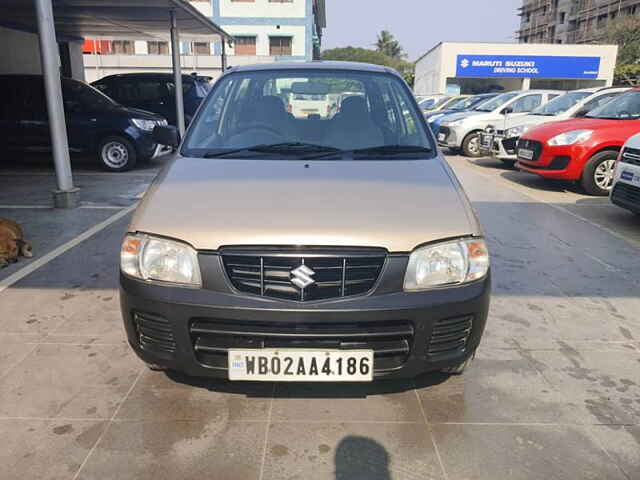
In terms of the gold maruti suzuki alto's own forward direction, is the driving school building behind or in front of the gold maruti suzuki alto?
behind

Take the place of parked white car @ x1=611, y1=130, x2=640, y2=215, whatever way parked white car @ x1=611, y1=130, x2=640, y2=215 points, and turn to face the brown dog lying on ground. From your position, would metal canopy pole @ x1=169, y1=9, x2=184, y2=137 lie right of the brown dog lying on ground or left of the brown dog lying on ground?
right

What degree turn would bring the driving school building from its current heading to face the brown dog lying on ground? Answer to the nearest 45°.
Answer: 0° — it already faces it

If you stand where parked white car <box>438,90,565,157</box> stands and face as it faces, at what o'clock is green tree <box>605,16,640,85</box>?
The green tree is roughly at 5 o'clock from the parked white car.

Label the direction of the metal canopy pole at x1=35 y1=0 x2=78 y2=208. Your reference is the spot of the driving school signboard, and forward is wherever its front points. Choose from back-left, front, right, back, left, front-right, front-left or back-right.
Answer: front

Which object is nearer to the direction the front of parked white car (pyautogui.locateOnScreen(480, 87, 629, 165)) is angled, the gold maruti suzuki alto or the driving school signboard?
the gold maruti suzuki alto

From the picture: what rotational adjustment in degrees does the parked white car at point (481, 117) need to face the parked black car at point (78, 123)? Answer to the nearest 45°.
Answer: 0° — it already faces it

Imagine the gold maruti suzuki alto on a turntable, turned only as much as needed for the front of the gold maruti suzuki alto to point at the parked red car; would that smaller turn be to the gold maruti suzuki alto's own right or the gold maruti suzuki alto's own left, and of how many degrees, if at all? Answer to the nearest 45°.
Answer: approximately 135° to the gold maruti suzuki alto's own left

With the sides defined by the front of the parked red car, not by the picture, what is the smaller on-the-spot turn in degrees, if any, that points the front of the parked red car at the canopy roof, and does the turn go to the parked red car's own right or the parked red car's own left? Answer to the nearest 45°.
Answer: approximately 45° to the parked red car's own right

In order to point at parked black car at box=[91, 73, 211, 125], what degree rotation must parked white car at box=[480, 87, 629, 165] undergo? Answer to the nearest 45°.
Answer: approximately 45° to its right

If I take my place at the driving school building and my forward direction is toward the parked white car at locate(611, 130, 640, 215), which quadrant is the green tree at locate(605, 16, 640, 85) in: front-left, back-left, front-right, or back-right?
back-left

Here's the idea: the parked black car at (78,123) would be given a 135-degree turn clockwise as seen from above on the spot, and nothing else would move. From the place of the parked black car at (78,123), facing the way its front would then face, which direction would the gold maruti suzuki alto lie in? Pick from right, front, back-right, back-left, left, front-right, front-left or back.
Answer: front-left

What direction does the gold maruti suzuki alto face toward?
toward the camera

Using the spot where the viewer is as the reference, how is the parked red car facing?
facing the viewer and to the left of the viewer

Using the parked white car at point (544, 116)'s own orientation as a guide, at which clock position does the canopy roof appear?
The canopy roof is roughly at 1 o'clock from the parked white car.

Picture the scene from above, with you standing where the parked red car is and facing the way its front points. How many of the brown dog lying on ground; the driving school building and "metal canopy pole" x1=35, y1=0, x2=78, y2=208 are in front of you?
2

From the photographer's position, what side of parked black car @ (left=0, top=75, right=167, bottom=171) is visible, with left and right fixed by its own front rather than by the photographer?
right

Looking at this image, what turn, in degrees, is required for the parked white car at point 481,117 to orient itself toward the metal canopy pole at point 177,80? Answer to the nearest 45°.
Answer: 0° — it already faces it

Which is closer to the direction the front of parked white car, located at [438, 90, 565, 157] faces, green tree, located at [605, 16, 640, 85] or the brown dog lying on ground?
the brown dog lying on ground
